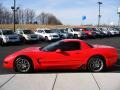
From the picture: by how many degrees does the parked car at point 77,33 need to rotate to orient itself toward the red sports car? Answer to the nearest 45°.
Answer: approximately 45° to its right

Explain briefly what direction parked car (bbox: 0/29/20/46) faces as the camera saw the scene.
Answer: facing the viewer and to the right of the viewer

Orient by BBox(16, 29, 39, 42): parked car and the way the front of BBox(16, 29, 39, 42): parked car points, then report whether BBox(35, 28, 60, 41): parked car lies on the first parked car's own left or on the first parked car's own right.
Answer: on the first parked car's own left

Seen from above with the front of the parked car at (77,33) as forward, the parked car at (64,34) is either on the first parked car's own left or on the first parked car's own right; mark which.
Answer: on the first parked car's own right

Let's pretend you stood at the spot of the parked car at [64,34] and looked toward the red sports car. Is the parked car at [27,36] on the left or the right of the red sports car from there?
right

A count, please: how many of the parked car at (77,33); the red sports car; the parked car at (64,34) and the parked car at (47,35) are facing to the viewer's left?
1

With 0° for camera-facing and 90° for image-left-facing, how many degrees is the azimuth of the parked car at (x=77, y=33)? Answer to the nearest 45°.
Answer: approximately 315°

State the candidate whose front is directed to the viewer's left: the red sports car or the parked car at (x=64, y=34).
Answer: the red sports car

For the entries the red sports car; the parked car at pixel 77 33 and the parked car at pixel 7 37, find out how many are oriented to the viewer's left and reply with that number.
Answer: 1

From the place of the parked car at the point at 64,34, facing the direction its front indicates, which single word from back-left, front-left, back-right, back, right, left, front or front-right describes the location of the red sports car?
front-right

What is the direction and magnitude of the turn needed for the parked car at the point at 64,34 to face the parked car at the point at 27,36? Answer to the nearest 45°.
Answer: approximately 90° to its right

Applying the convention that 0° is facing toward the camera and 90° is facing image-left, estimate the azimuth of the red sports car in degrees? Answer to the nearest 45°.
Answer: approximately 90°

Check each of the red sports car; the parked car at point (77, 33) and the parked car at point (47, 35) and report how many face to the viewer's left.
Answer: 1
